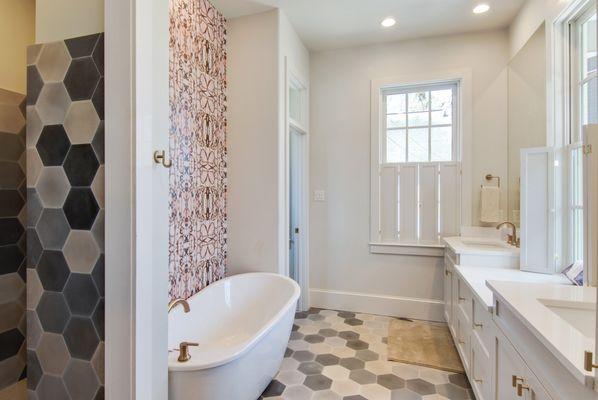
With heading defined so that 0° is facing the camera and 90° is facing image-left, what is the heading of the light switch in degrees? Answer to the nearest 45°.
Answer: approximately 0°

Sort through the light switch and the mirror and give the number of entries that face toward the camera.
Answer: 1

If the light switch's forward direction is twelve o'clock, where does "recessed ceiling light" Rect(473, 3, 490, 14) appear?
The recessed ceiling light is roughly at 10 o'clock from the light switch.

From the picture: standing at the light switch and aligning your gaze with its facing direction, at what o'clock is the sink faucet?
The sink faucet is roughly at 10 o'clock from the light switch.

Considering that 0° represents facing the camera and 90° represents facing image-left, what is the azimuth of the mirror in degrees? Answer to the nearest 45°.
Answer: approximately 90°

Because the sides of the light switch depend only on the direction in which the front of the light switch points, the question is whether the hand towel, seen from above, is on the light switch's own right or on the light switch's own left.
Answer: on the light switch's own left

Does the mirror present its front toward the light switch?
yes
